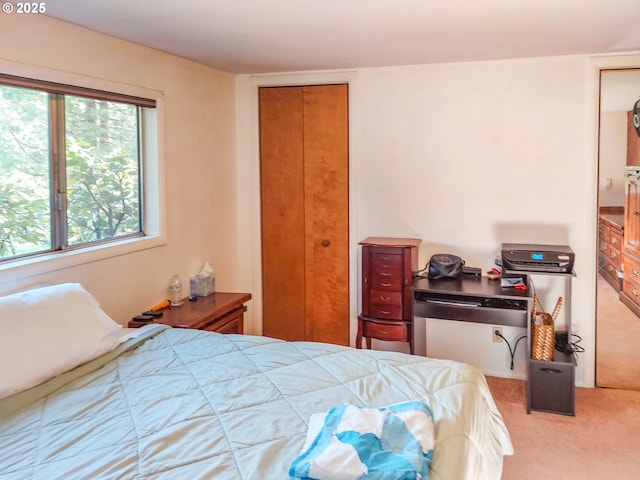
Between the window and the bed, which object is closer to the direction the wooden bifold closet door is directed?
the bed

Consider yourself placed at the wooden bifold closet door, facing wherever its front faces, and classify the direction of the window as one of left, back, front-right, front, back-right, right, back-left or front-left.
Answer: front-right

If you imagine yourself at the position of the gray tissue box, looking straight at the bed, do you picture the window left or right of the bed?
right

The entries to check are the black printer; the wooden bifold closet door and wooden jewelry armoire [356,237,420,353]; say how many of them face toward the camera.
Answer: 3

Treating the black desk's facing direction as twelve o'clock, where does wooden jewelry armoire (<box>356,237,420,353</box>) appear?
The wooden jewelry armoire is roughly at 3 o'clock from the black desk.

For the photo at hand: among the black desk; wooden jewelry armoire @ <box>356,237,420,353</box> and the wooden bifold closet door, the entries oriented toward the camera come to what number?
3

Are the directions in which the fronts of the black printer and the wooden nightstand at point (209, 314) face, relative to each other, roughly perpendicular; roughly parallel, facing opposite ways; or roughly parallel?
roughly perpendicular
